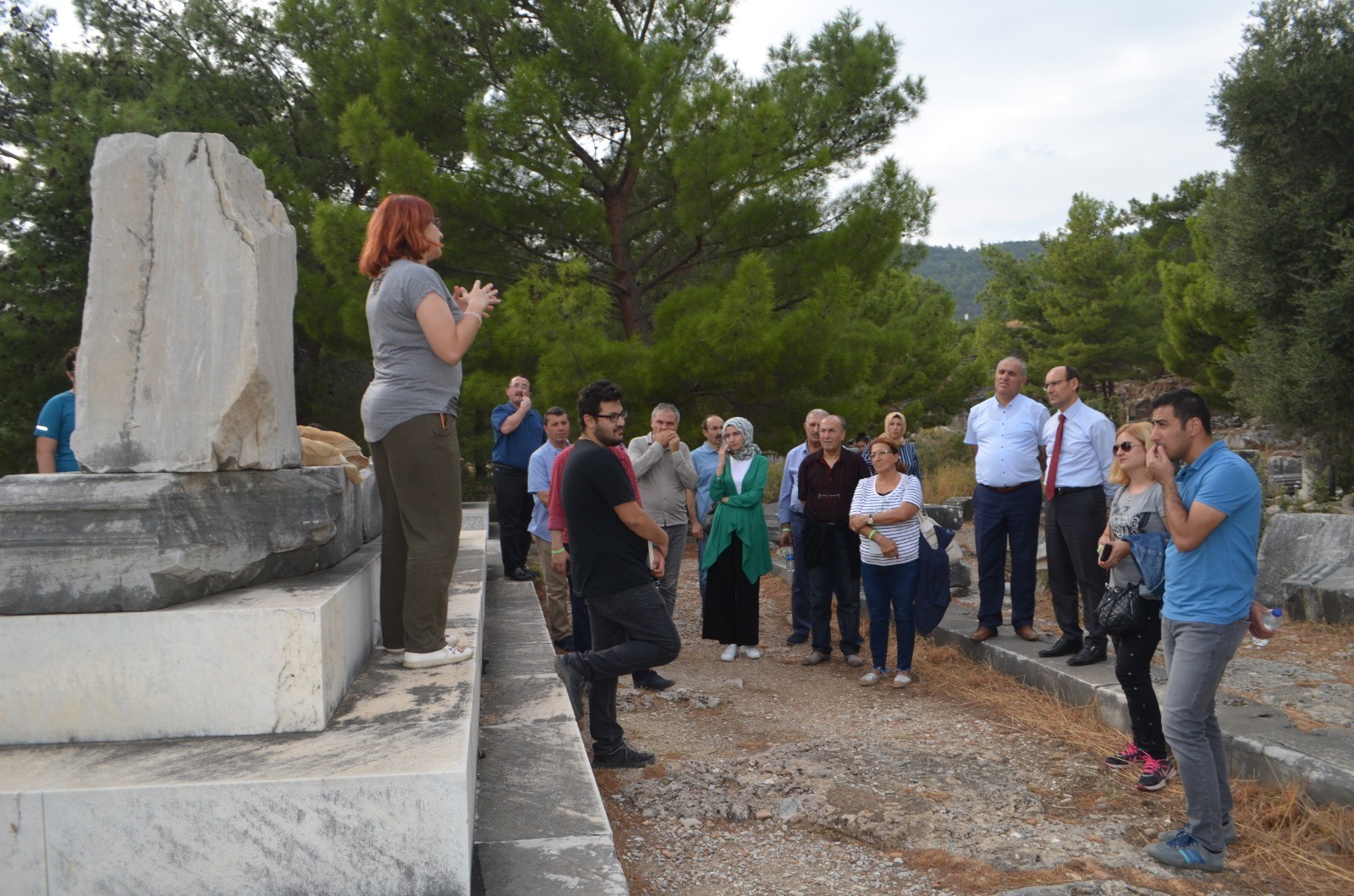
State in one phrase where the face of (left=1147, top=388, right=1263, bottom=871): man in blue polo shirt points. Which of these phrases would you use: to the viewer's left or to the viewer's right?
to the viewer's left

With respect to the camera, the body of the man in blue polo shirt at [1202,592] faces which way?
to the viewer's left

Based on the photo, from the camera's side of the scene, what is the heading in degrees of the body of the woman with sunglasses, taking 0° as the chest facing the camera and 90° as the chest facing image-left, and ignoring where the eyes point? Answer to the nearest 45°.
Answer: approximately 45°

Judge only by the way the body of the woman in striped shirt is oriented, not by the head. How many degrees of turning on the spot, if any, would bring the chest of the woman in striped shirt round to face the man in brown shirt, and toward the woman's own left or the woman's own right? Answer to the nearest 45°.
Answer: approximately 90° to the woman's own right

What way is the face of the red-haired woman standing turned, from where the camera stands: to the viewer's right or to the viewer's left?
to the viewer's right

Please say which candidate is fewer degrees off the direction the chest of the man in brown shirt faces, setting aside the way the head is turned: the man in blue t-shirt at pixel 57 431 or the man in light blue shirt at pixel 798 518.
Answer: the man in blue t-shirt

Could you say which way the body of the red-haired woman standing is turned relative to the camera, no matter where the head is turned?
to the viewer's right

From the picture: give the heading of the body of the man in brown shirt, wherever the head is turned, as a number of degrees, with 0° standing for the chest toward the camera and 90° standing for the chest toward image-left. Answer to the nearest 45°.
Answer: approximately 0°

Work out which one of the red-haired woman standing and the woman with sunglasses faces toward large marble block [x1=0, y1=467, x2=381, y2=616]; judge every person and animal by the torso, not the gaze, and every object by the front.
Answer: the woman with sunglasses
